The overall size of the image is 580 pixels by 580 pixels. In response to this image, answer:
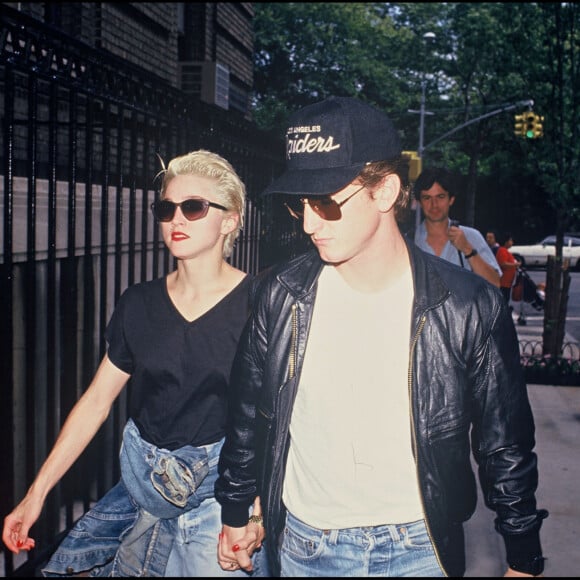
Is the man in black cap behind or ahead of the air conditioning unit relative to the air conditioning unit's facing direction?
ahead

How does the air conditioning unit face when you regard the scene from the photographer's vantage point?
facing the viewer and to the right of the viewer

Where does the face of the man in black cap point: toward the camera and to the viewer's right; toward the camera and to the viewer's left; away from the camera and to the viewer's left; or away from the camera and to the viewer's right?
toward the camera and to the viewer's left

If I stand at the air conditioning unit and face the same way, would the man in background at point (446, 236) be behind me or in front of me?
in front

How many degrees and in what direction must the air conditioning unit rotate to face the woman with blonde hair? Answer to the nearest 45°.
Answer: approximately 45° to its right
